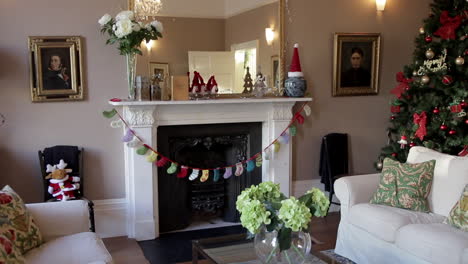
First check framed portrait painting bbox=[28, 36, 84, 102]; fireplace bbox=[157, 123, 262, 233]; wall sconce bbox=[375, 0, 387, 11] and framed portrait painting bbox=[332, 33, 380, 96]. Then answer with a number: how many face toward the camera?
4

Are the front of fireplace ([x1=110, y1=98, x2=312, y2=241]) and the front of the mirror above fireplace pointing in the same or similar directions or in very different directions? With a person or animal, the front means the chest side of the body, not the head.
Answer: same or similar directions

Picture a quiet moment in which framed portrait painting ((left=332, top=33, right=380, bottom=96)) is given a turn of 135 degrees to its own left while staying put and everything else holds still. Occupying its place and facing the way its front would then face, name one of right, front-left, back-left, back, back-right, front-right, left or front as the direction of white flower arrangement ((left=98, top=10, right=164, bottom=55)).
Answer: back

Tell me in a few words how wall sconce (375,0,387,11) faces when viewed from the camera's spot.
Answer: facing the viewer

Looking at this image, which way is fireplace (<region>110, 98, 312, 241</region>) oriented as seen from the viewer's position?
toward the camera

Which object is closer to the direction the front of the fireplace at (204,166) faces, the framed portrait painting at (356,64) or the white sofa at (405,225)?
the white sofa

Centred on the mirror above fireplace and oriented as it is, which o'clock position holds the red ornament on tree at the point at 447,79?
The red ornament on tree is roughly at 9 o'clock from the mirror above fireplace.

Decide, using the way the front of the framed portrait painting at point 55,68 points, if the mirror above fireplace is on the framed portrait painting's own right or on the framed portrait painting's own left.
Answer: on the framed portrait painting's own left

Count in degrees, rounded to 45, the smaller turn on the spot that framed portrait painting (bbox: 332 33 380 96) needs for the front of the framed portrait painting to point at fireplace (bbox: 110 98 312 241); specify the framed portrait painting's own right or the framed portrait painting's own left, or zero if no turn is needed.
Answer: approximately 45° to the framed portrait painting's own right

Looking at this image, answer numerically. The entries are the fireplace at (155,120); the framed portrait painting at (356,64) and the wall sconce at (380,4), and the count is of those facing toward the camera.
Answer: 3

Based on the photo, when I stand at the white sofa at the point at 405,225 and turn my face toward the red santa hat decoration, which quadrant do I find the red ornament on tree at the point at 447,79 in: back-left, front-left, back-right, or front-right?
front-right
